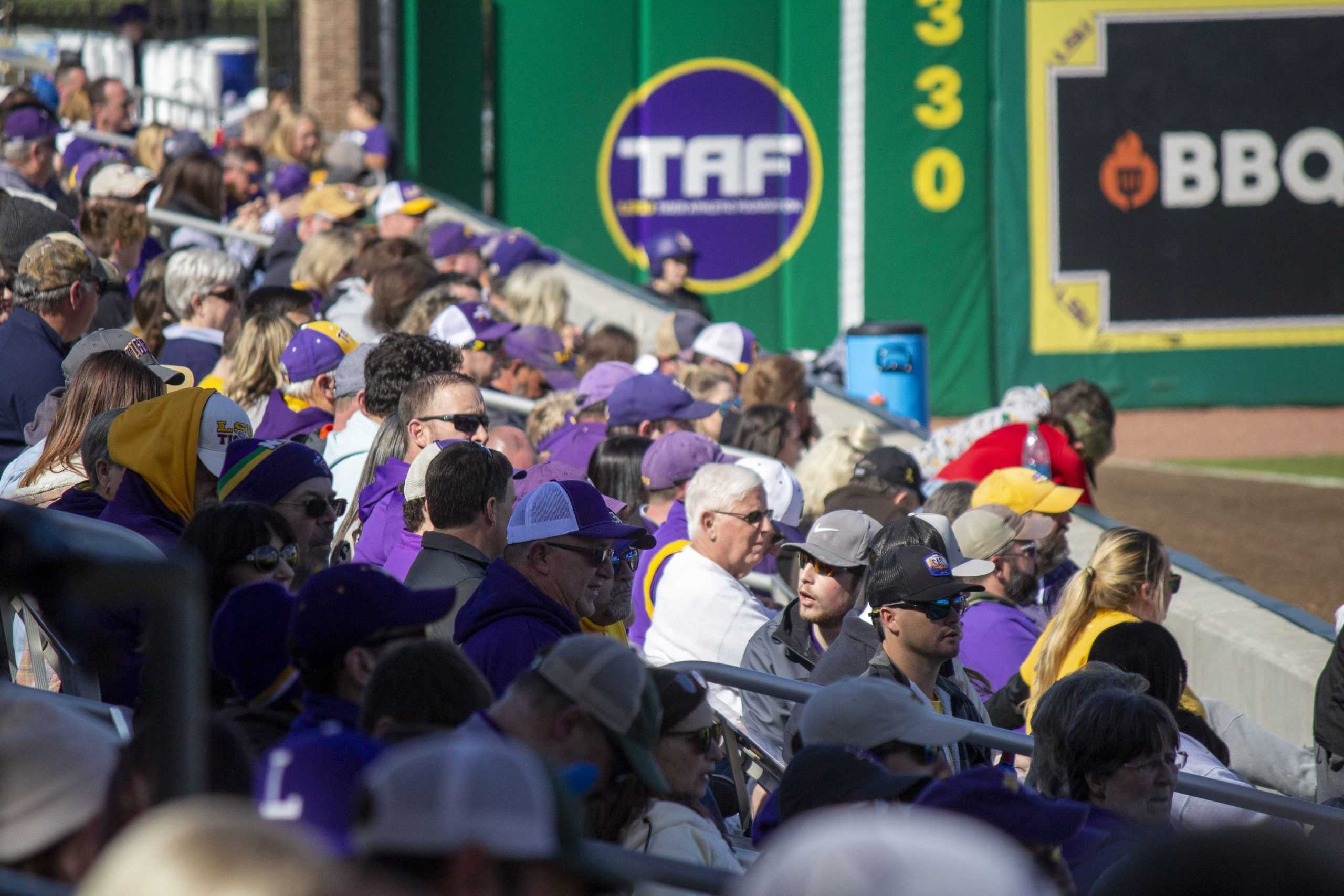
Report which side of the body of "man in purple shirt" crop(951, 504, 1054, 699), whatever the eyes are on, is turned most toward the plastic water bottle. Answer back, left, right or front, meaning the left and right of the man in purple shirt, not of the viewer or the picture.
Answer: left

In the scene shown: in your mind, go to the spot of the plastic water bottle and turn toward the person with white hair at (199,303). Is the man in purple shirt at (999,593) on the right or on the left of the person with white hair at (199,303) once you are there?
left

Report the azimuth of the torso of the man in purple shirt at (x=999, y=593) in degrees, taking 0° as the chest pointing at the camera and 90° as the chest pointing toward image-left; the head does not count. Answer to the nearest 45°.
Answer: approximately 270°

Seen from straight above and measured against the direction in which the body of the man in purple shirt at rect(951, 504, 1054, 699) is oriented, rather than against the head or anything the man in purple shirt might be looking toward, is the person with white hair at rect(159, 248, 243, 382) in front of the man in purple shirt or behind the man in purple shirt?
behind

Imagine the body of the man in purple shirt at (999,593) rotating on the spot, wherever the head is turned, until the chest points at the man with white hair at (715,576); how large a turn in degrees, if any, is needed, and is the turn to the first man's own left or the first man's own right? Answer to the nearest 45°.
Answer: approximately 135° to the first man's own right

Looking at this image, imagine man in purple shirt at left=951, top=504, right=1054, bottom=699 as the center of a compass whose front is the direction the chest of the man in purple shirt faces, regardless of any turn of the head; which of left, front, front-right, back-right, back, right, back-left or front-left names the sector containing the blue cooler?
left

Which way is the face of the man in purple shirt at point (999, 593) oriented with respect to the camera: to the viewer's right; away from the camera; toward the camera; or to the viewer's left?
to the viewer's right

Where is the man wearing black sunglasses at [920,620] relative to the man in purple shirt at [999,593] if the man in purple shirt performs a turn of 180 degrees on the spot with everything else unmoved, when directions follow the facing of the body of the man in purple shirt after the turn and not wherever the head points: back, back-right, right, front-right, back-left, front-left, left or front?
left

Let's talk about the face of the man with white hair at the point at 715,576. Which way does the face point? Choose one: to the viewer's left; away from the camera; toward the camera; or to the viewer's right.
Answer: to the viewer's right
